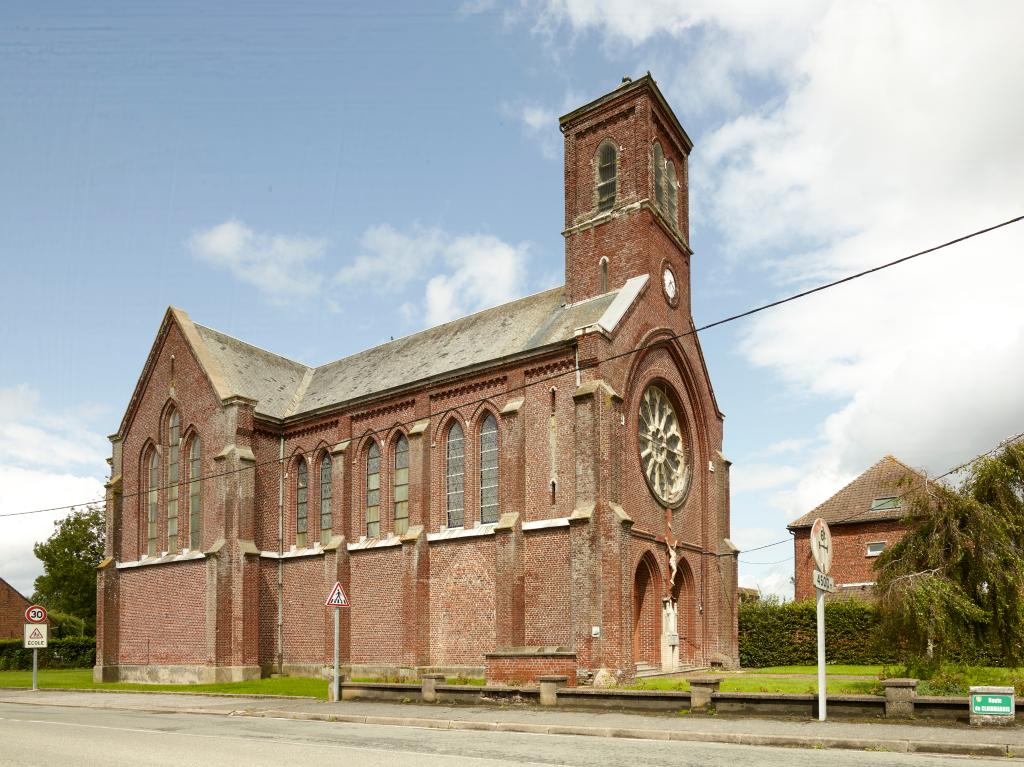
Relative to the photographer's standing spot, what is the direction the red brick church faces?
facing the viewer and to the right of the viewer

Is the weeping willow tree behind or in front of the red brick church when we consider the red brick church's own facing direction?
in front

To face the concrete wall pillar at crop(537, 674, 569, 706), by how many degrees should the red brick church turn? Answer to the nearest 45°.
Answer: approximately 45° to its right

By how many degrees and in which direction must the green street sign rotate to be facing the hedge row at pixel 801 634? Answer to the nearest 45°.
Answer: approximately 180°

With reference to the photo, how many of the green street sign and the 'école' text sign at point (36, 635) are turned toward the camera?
2

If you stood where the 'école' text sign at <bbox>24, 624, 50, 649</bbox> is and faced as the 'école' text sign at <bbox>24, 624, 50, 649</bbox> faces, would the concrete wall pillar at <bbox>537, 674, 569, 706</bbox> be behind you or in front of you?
in front

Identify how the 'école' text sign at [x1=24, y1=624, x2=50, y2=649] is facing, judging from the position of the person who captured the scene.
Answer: facing the viewer

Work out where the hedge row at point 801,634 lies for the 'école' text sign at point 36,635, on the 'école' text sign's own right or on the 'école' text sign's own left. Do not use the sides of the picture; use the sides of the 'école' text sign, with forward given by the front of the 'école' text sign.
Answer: on the 'école' text sign's own left
